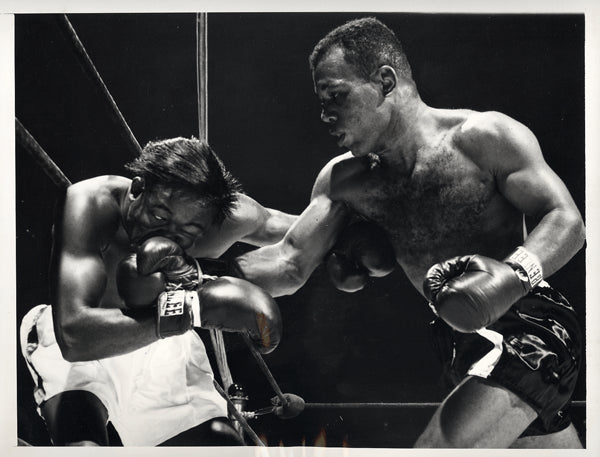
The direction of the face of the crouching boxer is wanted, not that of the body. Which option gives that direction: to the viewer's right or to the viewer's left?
to the viewer's right

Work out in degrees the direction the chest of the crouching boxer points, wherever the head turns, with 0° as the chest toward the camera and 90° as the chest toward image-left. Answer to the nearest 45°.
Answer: approximately 315°
